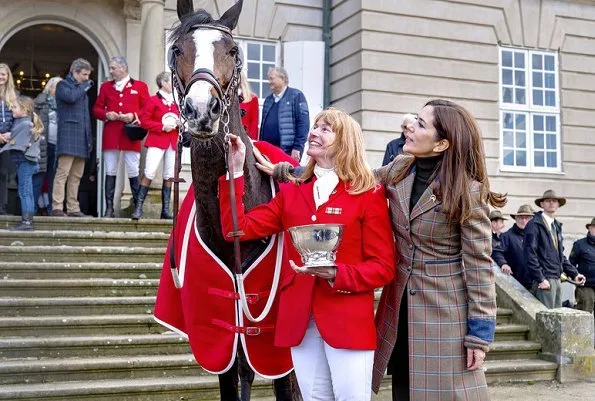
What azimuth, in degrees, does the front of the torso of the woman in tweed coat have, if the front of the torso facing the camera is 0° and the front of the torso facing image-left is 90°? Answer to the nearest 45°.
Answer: approximately 45°

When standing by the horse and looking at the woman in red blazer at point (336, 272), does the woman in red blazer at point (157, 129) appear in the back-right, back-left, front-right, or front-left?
back-left

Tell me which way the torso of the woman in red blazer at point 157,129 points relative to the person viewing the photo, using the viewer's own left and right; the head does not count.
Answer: facing the viewer and to the right of the viewer

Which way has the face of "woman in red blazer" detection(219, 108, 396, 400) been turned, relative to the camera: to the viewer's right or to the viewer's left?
to the viewer's left

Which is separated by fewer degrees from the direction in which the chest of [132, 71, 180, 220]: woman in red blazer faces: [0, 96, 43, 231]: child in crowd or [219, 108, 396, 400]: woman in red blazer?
the woman in red blazer

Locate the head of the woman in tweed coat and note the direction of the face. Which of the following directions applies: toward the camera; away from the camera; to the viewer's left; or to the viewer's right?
to the viewer's left

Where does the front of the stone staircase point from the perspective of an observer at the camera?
facing the viewer

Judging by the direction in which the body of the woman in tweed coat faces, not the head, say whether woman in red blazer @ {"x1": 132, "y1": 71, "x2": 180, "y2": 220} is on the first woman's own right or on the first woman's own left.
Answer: on the first woman's own right

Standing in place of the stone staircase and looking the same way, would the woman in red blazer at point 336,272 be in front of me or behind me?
in front
